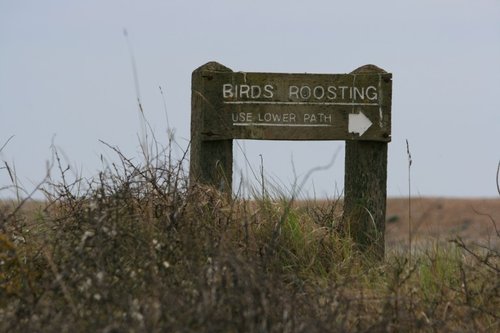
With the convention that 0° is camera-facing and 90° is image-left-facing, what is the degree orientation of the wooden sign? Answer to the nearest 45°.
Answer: approximately 0°
